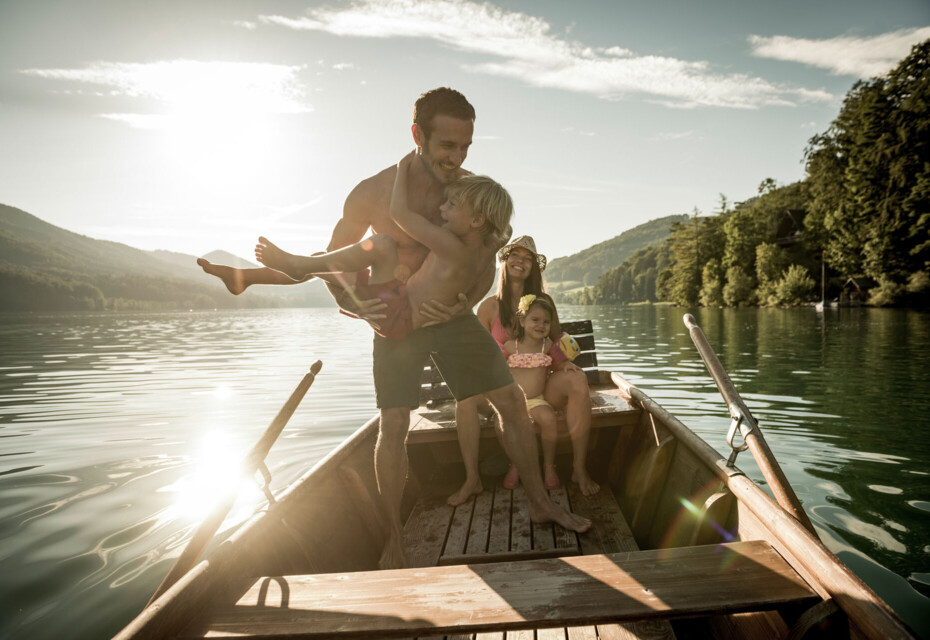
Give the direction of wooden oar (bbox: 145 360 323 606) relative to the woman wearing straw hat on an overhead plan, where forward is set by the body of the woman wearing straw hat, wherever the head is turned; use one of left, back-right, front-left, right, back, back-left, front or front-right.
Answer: front-right

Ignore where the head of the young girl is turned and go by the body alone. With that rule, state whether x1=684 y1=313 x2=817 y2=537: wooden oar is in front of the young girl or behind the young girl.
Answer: in front

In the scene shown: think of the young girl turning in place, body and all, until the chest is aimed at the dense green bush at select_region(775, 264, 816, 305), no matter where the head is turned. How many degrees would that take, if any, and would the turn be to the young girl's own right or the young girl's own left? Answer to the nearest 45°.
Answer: approximately 135° to the young girl's own left

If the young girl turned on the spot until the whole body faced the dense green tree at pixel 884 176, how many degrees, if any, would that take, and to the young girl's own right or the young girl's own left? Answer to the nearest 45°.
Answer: approximately 135° to the young girl's own left

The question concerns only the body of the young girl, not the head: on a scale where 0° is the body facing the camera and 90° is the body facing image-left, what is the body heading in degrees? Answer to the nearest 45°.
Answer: approximately 0°

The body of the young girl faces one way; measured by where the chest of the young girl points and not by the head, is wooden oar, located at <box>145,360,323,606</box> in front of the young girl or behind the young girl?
in front
